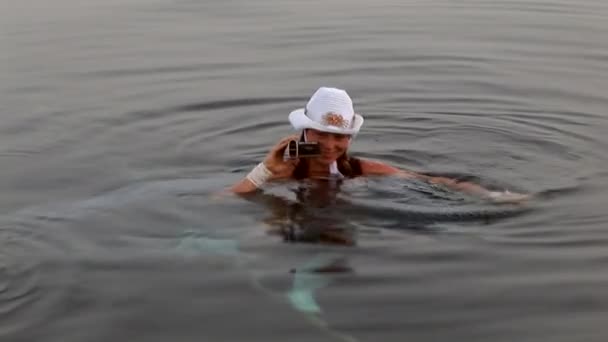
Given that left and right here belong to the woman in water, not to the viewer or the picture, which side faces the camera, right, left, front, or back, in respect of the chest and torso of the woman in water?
front

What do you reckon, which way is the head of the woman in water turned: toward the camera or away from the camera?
toward the camera
